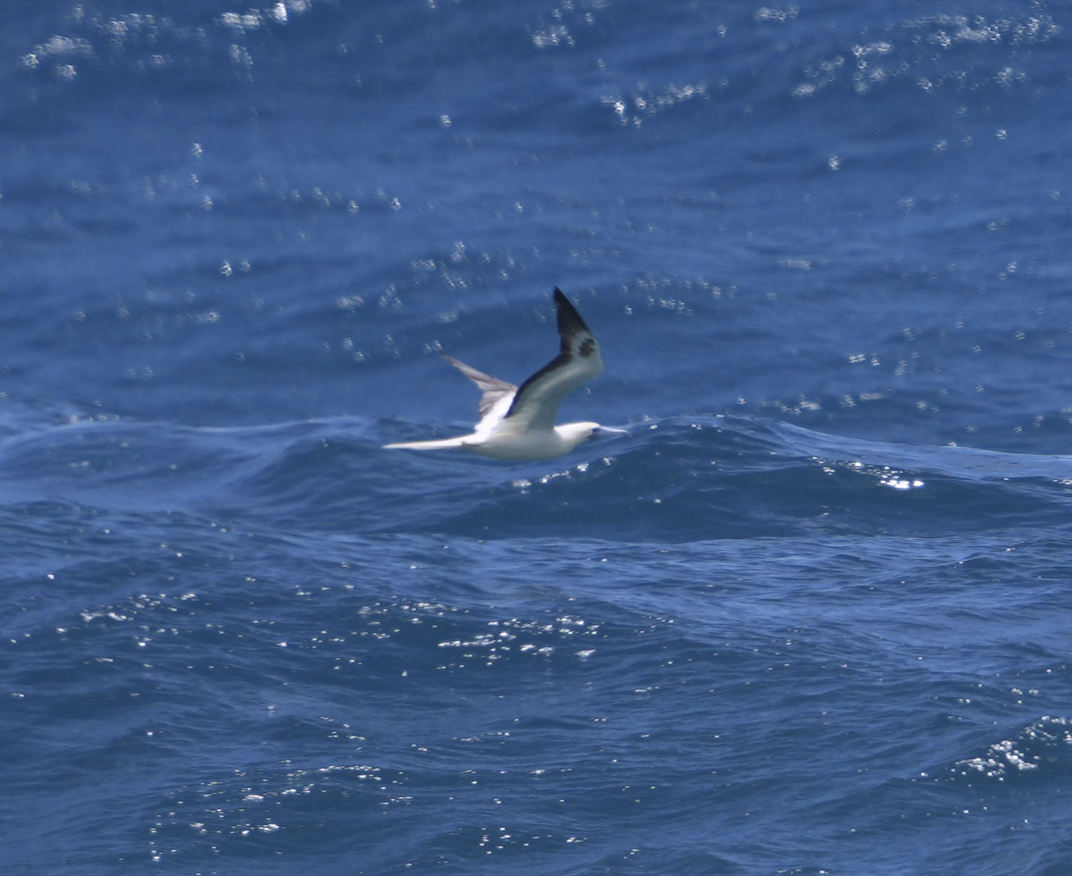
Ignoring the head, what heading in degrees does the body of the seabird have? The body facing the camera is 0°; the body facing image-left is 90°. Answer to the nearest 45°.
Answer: approximately 270°
